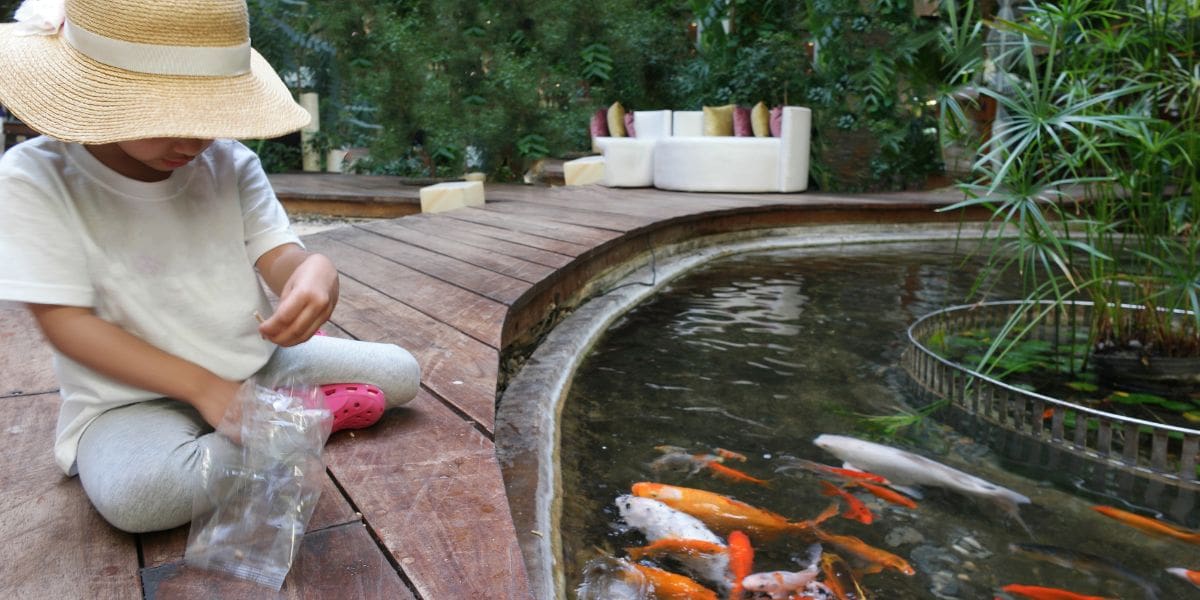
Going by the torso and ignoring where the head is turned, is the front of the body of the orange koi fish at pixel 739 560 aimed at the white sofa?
yes

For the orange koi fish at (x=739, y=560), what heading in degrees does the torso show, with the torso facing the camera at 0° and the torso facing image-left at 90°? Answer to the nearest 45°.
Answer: approximately 180°

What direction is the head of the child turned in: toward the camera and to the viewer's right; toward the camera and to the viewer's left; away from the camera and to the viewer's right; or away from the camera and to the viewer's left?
toward the camera and to the viewer's right

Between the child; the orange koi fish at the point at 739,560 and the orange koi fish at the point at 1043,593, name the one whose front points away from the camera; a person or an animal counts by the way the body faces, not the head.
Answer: the orange koi fish at the point at 739,560

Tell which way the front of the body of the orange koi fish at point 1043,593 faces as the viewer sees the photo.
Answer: to the viewer's left

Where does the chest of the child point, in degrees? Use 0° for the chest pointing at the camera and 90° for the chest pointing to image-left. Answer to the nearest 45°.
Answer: approximately 315°

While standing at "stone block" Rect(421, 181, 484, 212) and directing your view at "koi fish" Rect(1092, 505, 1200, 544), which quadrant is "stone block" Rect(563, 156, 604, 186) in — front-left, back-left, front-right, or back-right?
back-left

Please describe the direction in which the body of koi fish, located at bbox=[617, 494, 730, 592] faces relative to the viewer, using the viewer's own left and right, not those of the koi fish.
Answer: facing away from the viewer and to the left of the viewer

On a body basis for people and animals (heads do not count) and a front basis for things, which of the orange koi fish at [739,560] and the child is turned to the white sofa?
the orange koi fish

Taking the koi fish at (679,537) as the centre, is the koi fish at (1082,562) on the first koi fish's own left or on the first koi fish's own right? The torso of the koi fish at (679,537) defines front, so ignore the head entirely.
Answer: on the first koi fish's own right
